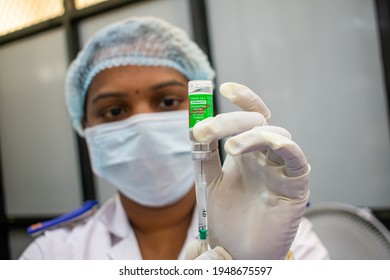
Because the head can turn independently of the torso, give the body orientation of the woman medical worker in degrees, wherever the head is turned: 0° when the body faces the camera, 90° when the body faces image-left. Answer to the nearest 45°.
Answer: approximately 0°
